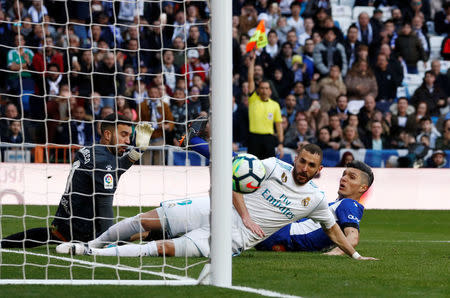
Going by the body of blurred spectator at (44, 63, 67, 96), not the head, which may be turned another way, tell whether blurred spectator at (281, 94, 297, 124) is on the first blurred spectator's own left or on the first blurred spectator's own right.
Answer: on the first blurred spectator's own left

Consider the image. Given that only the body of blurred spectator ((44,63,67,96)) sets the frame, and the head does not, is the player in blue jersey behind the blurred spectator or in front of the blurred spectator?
in front

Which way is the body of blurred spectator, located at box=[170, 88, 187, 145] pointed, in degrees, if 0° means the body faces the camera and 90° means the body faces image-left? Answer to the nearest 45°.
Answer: approximately 0°

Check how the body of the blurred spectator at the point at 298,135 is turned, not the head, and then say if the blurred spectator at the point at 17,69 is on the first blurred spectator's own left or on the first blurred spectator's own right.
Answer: on the first blurred spectator's own right

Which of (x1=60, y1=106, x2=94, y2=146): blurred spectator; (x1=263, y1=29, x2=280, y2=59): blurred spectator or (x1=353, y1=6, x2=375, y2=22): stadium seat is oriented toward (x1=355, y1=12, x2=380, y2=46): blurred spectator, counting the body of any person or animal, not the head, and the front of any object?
the stadium seat

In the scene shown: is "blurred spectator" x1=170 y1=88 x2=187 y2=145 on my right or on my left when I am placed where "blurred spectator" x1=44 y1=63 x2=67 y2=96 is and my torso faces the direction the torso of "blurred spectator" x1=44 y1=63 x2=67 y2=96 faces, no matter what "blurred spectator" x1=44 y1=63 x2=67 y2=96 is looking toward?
on my left

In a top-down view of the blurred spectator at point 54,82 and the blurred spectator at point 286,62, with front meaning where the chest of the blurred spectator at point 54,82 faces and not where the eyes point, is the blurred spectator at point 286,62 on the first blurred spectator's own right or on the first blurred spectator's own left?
on the first blurred spectator's own left

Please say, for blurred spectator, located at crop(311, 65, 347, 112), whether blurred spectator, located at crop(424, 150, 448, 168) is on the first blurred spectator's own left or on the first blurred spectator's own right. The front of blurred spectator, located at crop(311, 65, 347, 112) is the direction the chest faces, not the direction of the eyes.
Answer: on the first blurred spectator's own left
